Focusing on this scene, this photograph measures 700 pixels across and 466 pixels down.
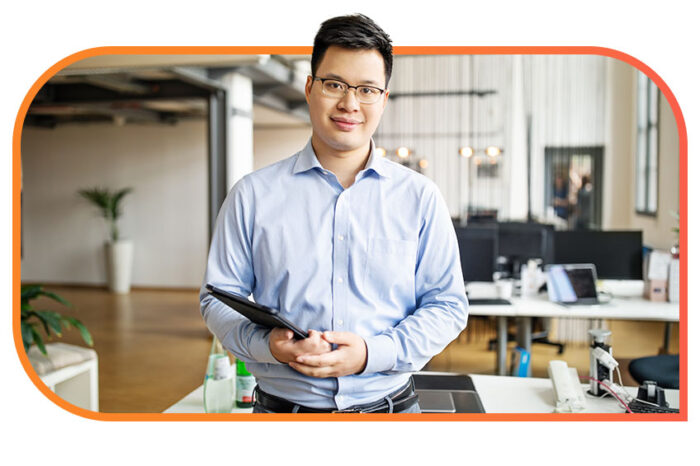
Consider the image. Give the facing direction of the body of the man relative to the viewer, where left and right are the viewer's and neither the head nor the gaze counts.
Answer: facing the viewer

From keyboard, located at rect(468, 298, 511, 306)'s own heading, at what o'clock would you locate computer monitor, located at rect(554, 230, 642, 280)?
The computer monitor is roughly at 8 o'clock from the keyboard.

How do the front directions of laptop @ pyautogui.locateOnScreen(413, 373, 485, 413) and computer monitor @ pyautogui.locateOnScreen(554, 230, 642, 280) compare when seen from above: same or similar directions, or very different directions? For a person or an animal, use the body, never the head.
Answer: same or similar directions

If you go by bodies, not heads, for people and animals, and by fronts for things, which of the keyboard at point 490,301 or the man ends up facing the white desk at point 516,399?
the keyboard

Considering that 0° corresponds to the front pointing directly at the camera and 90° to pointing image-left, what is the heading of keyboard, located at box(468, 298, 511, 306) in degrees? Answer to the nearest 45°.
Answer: approximately 0°

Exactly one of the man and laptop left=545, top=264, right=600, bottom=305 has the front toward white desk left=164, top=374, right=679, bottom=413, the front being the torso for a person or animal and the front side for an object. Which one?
the laptop

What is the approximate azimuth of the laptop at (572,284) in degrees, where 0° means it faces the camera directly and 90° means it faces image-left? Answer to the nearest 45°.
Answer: approximately 0°

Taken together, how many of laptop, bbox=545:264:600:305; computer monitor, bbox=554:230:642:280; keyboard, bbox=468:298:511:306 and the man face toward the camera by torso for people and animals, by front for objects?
4

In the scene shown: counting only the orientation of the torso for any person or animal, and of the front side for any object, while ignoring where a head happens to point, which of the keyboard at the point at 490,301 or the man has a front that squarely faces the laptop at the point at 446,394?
the keyboard

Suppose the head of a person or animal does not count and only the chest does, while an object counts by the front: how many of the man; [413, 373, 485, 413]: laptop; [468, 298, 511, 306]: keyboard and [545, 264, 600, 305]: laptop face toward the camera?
4

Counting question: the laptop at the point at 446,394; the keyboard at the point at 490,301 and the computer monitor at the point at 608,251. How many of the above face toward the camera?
3

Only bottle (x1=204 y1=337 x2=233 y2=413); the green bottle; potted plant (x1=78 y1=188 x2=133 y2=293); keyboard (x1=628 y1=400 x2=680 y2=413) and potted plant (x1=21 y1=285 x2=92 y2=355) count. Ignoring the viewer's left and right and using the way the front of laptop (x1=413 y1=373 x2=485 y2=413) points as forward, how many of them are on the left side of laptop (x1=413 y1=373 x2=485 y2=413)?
1

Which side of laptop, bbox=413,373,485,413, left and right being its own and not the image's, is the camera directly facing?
front

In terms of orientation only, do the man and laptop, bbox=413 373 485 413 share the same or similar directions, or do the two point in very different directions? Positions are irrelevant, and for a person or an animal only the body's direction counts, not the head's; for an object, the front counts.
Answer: same or similar directions

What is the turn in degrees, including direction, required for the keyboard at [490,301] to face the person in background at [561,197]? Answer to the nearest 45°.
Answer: approximately 180°

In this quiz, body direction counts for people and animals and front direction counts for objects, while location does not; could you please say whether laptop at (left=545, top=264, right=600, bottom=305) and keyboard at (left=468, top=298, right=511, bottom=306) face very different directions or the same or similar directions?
same or similar directions
